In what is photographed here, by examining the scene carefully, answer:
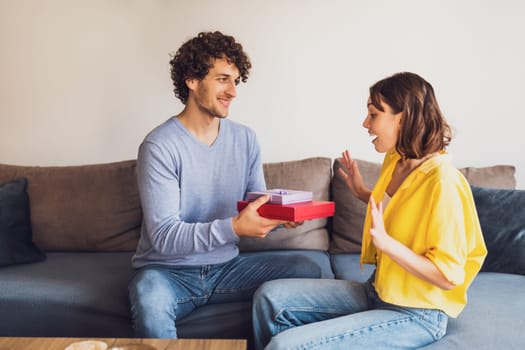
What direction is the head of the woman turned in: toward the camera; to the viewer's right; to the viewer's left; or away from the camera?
to the viewer's left

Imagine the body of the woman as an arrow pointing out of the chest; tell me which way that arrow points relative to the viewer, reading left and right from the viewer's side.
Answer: facing to the left of the viewer

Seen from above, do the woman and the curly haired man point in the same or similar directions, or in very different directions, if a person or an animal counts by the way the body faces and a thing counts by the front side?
very different directions

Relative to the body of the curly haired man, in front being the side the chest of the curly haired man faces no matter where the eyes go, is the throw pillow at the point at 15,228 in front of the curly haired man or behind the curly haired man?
behind

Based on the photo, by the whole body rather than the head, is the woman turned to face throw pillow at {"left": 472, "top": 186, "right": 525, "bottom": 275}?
no

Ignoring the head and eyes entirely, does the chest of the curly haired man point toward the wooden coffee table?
no

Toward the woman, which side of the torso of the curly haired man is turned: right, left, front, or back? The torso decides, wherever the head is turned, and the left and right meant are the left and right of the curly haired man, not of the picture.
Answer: front

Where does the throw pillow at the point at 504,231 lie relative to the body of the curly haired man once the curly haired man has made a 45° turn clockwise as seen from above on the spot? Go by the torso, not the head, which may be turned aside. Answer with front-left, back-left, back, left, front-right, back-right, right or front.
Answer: left

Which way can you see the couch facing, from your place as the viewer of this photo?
facing the viewer

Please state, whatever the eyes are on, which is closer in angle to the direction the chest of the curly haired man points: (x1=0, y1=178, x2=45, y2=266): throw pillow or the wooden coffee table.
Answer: the wooden coffee table

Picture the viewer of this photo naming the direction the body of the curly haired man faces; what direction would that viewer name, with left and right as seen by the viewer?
facing the viewer and to the right of the viewer

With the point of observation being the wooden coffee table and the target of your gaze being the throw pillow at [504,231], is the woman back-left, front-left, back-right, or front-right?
front-right
